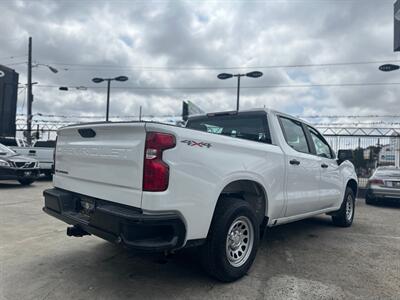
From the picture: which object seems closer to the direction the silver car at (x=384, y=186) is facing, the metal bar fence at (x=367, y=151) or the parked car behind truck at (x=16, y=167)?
the metal bar fence

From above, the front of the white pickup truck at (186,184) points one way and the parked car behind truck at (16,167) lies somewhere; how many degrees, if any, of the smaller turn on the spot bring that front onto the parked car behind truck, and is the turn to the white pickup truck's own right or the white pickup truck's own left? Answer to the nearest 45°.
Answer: approximately 90° to the white pickup truck's own left

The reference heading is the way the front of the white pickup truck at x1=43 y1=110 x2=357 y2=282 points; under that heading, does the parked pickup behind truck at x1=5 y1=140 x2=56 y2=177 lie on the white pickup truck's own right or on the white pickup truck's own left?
on the white pickup truck's own left

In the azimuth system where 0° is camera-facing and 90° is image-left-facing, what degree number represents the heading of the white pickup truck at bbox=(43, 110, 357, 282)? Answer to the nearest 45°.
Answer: approximately 225°

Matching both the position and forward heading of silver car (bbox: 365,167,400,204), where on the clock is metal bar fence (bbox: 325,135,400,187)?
The metal bar fence is roughly at 12 o'clock from the silver car.

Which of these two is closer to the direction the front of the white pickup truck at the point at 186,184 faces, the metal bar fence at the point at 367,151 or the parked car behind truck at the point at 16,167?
the metal bar fence

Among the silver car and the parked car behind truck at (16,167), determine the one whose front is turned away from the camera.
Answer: the silver car

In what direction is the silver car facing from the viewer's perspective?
away from the camera

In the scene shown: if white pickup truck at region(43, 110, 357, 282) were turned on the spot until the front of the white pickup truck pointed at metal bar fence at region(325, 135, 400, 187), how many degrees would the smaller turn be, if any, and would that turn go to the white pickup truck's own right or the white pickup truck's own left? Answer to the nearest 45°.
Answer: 0° — it already faces it

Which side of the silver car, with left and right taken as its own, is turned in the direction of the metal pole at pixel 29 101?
left

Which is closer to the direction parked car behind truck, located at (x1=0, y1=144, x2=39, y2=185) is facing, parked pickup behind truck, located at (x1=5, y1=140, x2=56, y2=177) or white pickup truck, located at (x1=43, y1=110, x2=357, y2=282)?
the white pickup truck
